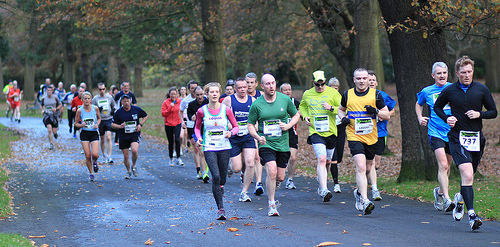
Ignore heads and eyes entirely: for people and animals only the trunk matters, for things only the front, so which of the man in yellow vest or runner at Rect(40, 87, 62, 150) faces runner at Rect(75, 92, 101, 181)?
runner at Rect(40, 87, 62, 150)

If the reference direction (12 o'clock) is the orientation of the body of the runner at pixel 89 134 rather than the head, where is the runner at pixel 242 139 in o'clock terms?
the runner at pixel 242 139 is roughly at 11 o'clock from the runner at pixel 89 134.

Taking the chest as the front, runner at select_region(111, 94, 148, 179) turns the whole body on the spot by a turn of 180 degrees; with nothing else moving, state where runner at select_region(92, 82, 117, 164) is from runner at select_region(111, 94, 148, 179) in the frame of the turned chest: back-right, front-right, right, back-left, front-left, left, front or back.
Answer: front

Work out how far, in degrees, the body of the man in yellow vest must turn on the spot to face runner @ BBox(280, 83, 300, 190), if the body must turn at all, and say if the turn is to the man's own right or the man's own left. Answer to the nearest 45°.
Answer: approximately 135° to the man's own right

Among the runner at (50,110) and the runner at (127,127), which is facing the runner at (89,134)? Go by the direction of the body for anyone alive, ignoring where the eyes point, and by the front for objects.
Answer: the runner at (50,110)

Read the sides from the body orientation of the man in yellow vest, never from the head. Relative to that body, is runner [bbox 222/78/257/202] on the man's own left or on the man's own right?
on the man's own right

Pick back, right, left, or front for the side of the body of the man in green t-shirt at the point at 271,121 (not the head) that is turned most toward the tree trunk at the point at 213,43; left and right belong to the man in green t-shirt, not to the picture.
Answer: back
